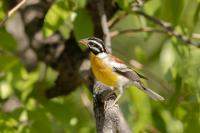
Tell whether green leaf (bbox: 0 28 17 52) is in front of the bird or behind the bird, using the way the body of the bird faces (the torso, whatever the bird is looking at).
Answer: in front

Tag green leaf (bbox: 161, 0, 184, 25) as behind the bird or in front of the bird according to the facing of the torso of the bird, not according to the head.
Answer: behind

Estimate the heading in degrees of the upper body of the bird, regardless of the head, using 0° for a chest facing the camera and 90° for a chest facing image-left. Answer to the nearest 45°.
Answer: approximately 90°

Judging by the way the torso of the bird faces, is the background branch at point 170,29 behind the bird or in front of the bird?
behind

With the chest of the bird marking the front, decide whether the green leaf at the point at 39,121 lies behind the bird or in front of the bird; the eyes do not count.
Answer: in front

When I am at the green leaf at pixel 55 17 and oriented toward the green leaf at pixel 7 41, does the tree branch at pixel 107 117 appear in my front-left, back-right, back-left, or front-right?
back-left
